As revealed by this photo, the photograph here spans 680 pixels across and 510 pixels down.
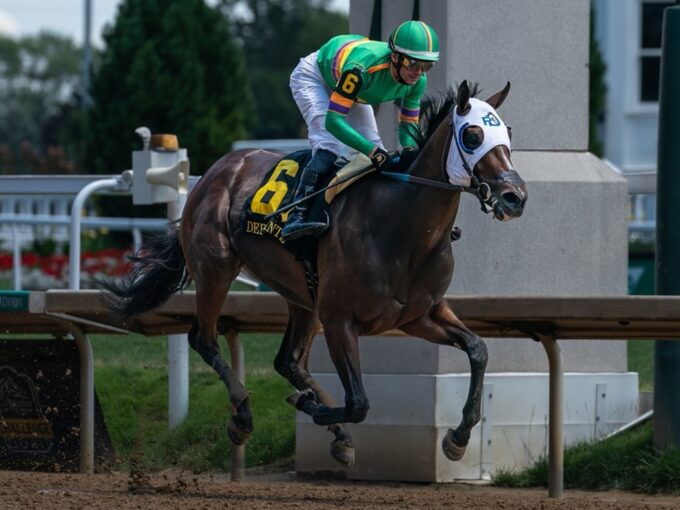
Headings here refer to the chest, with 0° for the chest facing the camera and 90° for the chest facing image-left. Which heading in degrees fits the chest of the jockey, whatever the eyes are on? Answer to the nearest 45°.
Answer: approximately 315°

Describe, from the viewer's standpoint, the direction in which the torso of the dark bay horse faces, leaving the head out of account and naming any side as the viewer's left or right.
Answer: facing the viewer and to the right of the viewer

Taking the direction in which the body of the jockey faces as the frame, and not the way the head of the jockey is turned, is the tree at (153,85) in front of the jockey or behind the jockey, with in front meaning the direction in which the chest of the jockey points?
behind

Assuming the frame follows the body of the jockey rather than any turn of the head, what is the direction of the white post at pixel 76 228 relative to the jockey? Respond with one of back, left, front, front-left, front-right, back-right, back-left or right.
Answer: back

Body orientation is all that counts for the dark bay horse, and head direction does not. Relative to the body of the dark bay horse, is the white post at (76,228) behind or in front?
behind

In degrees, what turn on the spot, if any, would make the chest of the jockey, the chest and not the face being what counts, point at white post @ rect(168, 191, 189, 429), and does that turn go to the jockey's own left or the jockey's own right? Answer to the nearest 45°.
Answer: approximately 180°

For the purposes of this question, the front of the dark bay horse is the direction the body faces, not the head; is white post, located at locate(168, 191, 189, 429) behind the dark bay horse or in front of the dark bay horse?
behind

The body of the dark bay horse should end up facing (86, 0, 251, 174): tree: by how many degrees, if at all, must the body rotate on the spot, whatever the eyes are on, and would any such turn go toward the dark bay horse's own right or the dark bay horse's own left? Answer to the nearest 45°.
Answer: approximately 135° to the dark bay horse's own left

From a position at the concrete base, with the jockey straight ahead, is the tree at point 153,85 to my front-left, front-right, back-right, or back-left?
back-right
